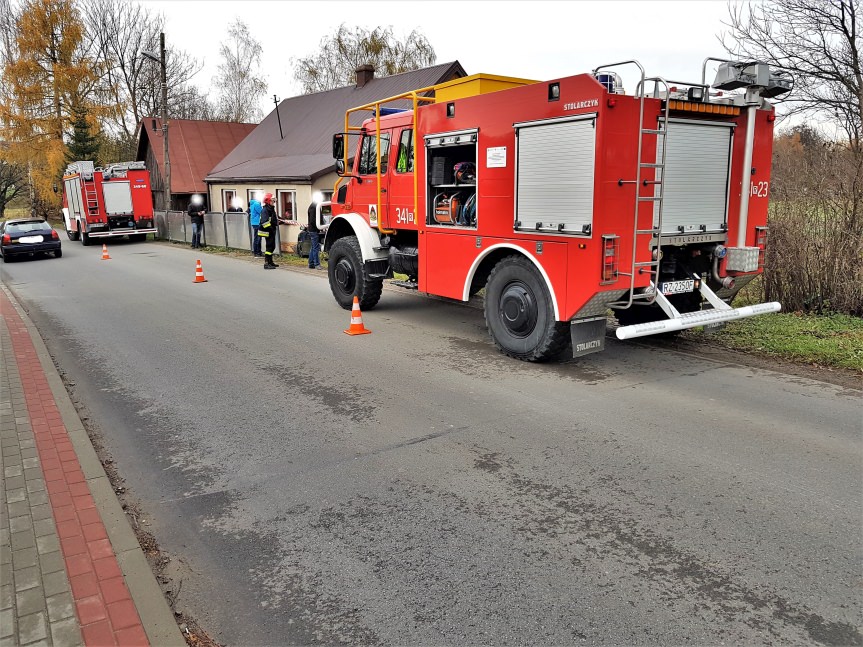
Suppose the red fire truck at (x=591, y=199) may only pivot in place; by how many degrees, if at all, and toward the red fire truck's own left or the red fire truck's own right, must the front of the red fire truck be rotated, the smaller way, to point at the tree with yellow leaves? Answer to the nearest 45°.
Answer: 0° — it already faces it

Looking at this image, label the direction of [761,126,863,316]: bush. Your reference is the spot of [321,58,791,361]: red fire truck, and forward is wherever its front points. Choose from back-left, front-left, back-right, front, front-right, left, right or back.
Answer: right

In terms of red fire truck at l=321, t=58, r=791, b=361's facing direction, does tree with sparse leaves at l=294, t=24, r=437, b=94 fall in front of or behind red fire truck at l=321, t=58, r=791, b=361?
in front

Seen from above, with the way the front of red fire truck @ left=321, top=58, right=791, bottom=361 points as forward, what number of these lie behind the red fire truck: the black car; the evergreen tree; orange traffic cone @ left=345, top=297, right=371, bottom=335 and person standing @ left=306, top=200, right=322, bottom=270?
0

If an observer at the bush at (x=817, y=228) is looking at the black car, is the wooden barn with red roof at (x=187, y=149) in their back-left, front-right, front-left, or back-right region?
front-right

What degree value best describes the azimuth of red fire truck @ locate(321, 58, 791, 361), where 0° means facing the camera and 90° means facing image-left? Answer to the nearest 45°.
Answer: approximately 135°

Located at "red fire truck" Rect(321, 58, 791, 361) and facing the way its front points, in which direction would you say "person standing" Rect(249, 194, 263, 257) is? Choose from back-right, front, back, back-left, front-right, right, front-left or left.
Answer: front

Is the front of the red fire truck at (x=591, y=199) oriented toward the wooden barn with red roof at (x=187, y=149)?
yes

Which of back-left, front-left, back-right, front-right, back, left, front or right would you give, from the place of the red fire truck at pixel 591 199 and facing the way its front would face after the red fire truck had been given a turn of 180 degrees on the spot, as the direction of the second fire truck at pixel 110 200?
back

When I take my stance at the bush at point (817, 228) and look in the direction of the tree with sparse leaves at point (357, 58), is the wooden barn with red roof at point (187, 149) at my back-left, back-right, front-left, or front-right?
front-left

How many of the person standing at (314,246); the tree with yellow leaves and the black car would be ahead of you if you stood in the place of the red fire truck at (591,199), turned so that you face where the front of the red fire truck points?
3

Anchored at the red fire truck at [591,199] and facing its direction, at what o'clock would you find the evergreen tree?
The evergreen tree is roughly at 12 o'clock from the red fire truck.

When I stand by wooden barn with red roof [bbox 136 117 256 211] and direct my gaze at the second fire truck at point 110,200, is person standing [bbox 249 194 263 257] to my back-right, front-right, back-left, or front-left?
front-left

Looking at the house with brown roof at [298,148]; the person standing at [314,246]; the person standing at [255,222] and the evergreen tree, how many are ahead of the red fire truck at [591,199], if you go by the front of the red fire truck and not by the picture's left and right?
4

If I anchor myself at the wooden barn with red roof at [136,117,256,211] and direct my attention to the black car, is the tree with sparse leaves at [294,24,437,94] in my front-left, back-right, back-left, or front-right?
back-left

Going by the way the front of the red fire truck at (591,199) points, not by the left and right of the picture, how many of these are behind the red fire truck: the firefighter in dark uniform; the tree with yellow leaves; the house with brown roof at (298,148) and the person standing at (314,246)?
0

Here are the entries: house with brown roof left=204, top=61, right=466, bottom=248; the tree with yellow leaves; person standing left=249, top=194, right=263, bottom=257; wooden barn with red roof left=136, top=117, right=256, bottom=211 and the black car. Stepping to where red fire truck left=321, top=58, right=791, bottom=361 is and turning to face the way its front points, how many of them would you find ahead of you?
5

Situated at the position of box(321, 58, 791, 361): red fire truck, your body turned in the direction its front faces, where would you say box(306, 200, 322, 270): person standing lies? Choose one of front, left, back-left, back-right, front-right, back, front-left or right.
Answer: front

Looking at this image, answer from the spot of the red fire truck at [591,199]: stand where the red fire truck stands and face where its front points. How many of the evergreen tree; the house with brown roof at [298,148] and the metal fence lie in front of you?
3

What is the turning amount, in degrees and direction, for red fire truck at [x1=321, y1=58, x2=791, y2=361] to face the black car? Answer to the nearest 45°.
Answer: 0° — it already faces it

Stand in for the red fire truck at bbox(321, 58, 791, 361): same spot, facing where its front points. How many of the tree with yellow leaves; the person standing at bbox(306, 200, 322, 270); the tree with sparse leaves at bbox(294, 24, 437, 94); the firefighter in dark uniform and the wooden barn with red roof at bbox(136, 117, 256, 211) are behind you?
0

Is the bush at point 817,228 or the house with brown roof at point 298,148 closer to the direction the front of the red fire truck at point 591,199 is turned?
the house with brown roof
